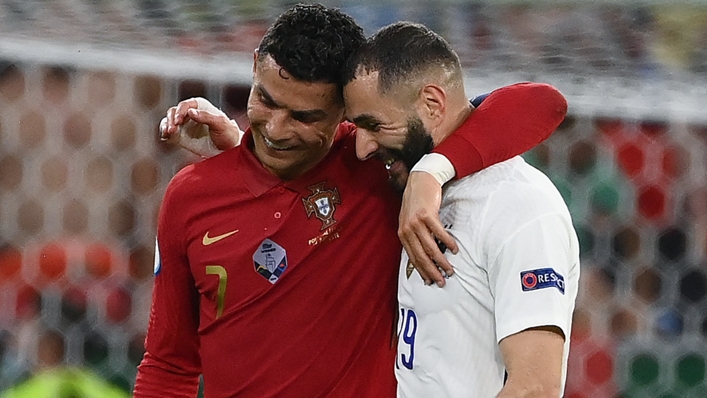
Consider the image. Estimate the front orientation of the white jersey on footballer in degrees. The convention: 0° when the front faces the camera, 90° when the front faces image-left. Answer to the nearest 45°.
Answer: approximately 45°

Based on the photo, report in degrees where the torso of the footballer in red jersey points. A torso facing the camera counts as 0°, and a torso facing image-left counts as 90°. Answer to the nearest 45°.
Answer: approximately 0°
